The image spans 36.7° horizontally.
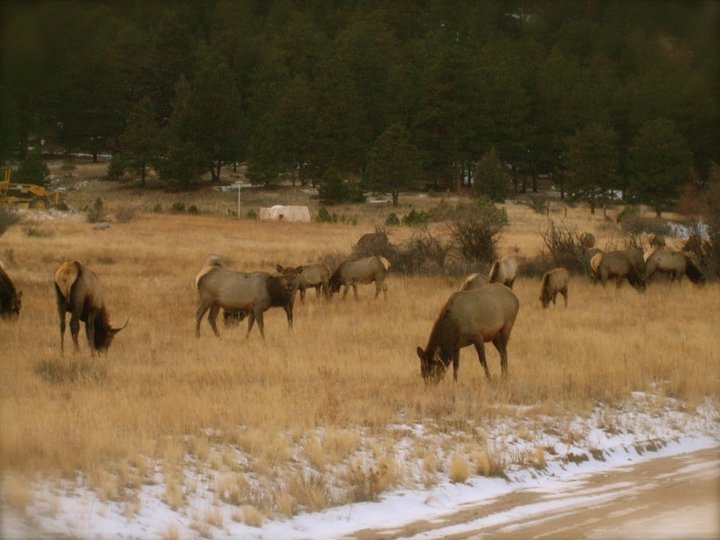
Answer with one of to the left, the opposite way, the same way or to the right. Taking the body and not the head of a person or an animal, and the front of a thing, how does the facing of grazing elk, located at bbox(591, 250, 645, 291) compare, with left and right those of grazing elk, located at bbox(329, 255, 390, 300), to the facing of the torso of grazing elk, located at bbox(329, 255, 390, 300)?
the opposite way

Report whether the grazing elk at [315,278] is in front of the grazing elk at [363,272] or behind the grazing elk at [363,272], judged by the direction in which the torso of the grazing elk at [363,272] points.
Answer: in front

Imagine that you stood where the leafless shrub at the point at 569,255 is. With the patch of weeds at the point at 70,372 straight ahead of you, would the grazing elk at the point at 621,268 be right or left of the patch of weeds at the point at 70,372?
left

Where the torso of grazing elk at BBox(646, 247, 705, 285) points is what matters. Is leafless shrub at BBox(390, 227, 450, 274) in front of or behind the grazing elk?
behind

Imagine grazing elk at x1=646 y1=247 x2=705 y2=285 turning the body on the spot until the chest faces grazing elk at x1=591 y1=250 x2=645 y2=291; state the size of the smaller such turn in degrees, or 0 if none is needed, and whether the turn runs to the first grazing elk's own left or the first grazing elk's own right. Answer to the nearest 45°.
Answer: approximately 135° to the first grazing elk's own right

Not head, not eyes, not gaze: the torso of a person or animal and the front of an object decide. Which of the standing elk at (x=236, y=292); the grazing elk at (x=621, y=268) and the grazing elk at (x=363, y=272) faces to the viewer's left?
the grazing elk at (x=363, y=272)

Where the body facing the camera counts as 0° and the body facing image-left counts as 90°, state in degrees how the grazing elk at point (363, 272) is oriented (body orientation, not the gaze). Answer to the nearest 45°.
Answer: approximately 90°

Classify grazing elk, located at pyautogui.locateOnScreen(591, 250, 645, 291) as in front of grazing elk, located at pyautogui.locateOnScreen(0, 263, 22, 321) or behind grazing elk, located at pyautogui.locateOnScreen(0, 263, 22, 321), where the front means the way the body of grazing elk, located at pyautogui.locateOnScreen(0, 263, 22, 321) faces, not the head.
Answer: in front

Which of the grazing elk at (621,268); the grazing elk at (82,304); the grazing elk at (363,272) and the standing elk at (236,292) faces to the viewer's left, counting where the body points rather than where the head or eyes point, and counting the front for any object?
the grazing elk at (363,272)

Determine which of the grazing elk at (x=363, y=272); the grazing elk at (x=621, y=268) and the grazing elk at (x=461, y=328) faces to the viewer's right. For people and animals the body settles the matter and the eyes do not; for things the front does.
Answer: the grazing elk at (x=621, y=268)

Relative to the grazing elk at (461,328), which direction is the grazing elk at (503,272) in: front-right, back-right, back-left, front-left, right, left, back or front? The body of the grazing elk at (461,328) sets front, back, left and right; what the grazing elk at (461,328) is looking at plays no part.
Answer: back-right

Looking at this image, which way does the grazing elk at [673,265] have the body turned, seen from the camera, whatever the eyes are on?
to the viewer's right

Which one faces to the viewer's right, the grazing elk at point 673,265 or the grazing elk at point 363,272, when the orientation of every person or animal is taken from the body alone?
the grazing elk at point 673,265

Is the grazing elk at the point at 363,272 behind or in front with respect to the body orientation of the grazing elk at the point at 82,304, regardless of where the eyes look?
in front
